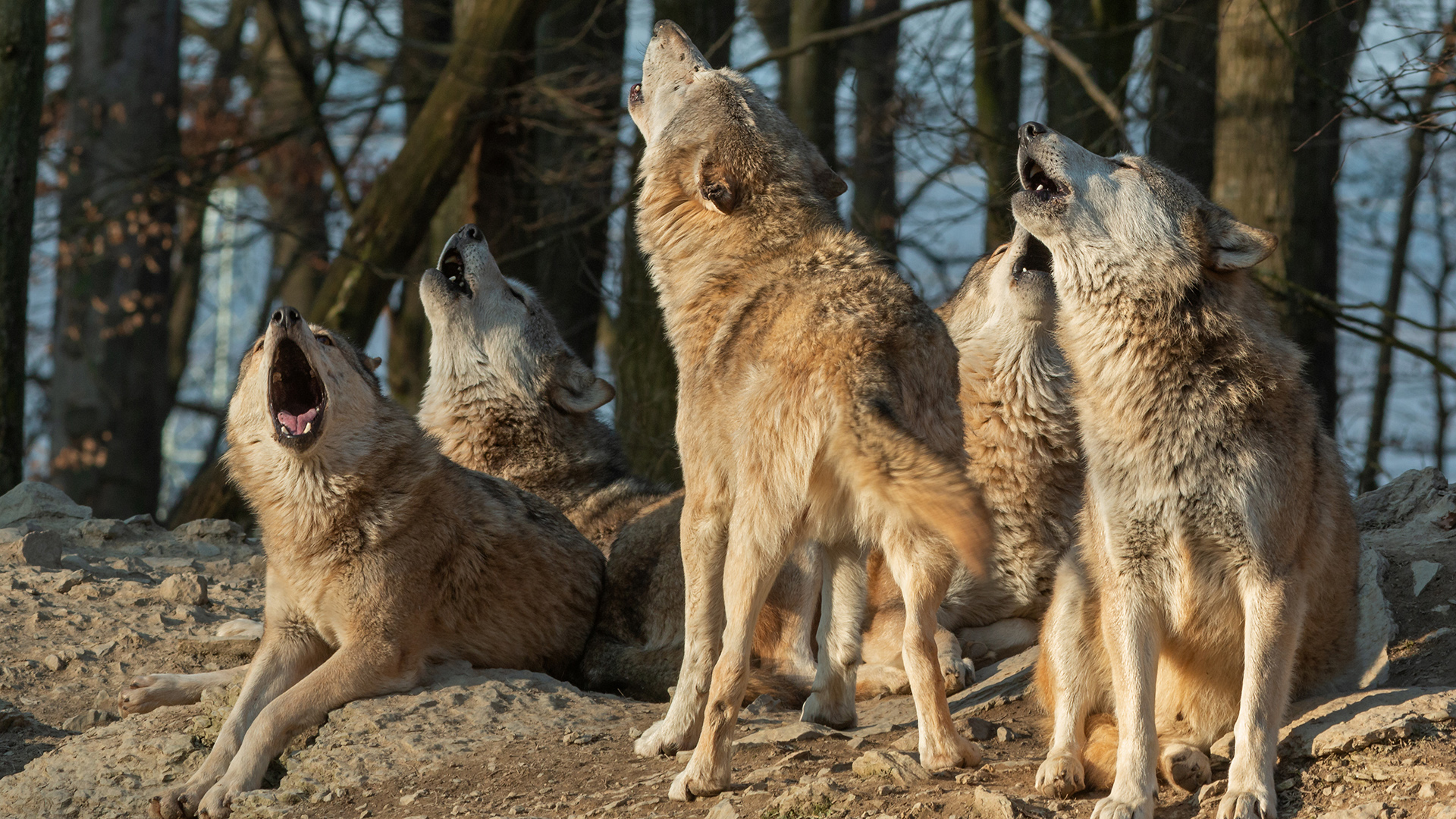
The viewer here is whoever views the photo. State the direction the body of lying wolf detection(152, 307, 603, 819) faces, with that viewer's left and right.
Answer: facing the viewer and to the left of the viewer

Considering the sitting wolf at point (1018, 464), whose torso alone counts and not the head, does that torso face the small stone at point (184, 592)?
no

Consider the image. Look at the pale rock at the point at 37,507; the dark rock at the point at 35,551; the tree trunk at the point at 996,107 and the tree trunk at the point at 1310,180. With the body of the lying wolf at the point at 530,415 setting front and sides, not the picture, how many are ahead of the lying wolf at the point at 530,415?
2

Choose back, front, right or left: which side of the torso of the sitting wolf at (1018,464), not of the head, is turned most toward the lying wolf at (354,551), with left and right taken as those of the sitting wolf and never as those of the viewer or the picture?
right

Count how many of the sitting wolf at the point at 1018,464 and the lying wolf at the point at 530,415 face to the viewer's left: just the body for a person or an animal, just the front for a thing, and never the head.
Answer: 1

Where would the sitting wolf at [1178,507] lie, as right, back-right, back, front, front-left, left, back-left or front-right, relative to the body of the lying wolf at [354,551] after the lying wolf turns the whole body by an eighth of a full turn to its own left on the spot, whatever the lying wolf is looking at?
front-left

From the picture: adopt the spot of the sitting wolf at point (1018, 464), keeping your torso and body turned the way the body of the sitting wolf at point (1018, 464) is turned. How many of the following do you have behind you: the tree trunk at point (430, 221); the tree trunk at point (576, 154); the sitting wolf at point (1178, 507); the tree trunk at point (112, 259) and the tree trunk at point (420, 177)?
4

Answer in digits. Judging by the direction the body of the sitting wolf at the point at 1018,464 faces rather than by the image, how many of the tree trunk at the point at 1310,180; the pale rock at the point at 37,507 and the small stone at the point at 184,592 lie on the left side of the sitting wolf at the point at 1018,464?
1

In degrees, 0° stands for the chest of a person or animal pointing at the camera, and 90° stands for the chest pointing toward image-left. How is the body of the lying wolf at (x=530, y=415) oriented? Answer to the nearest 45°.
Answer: approximately 90°

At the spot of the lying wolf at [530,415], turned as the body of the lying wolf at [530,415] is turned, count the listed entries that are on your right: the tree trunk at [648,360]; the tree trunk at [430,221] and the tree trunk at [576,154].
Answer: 3

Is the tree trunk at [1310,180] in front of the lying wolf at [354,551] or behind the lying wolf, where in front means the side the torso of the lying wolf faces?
behind

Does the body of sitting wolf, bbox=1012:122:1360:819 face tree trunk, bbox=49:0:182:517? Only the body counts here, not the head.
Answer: no

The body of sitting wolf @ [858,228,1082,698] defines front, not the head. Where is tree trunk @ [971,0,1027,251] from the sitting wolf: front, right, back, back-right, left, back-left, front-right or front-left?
back-left

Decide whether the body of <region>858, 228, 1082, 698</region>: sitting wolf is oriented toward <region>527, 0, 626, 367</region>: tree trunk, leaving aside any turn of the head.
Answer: no
